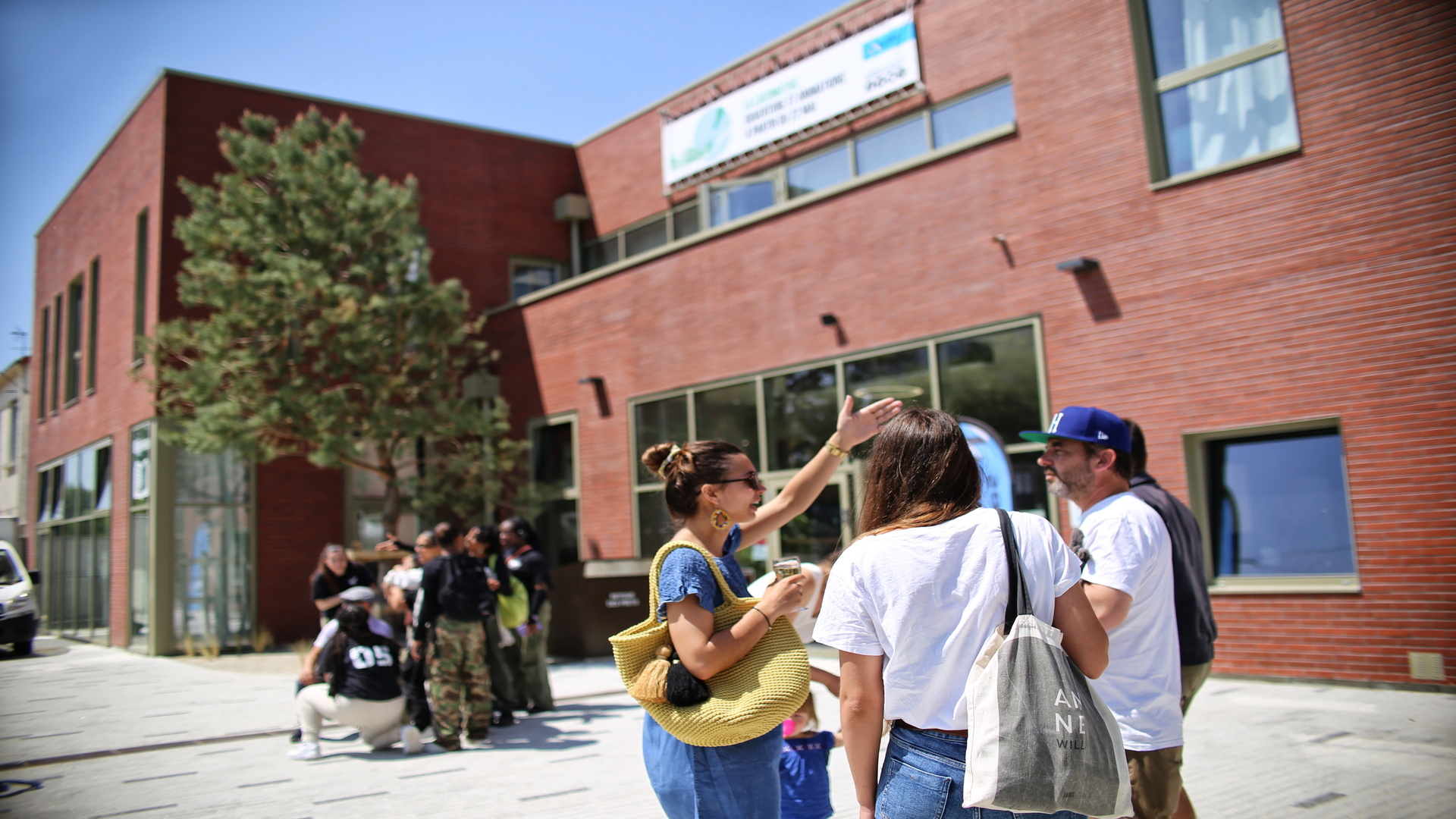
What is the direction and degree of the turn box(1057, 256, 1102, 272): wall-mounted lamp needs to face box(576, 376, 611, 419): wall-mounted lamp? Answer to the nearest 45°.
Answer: approximately 90° to its right

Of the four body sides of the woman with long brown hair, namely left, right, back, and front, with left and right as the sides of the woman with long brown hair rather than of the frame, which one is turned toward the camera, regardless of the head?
back

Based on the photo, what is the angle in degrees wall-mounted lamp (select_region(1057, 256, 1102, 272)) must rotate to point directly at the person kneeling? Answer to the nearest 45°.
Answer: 0° — it already faces them

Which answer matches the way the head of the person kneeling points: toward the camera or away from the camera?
away from the camera

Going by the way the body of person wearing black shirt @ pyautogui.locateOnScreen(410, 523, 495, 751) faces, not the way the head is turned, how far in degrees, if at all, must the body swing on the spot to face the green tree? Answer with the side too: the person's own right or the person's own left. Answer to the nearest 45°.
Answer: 0° — they already face it

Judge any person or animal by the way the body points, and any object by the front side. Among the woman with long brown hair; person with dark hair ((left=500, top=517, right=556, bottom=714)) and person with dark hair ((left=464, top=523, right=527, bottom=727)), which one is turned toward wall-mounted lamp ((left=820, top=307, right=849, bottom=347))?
the woman with long brown hair

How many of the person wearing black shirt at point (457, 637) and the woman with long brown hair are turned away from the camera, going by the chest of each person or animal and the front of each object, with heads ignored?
2

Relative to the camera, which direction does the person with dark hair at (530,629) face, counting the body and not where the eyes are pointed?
to the viewer's left

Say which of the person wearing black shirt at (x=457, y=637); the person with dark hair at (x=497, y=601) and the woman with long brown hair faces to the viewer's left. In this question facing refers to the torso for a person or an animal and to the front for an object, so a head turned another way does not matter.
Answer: the person with dark hair

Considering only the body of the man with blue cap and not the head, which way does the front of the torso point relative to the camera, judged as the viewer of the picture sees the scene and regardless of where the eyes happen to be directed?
to the viewer's left

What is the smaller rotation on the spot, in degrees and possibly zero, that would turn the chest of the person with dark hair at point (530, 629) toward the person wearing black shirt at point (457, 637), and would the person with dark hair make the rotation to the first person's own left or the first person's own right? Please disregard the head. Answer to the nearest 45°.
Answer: approximately 45° to the first person's own left

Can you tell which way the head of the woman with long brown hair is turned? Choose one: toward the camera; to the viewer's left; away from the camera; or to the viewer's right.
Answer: away from the camera
